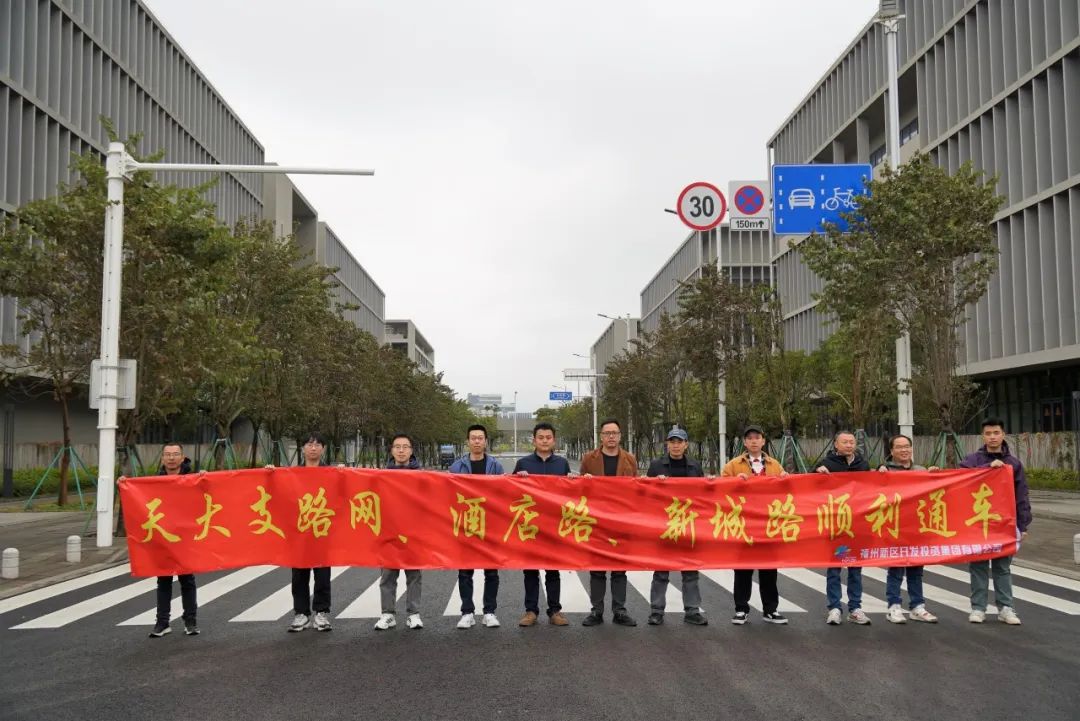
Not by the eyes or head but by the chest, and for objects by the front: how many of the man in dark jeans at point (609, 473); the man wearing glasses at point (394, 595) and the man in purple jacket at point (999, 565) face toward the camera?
3

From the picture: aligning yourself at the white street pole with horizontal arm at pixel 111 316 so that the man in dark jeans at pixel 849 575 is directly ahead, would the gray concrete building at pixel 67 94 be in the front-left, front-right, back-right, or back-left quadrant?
back-left

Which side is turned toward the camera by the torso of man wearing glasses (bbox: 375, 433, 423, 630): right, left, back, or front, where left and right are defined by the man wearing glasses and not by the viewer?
front

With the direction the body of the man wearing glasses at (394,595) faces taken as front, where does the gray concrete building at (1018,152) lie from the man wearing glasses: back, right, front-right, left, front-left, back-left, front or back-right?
back-left

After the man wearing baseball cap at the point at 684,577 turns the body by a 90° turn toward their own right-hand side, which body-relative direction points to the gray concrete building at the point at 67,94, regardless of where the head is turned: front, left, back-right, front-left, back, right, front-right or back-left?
front-right

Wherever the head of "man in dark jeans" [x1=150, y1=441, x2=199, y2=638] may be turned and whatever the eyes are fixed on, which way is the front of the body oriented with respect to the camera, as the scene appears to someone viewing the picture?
toward the camera

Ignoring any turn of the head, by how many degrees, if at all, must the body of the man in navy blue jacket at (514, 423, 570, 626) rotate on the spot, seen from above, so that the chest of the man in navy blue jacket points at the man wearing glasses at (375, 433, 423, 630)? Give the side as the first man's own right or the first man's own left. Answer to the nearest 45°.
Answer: approximately 90° to the first man's own right

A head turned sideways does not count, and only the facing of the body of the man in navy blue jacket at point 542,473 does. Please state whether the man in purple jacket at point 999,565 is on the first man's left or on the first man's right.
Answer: on the first man's left

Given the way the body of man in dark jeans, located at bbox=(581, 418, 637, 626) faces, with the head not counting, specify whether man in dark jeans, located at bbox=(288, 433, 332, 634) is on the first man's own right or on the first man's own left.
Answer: on the first man's own right

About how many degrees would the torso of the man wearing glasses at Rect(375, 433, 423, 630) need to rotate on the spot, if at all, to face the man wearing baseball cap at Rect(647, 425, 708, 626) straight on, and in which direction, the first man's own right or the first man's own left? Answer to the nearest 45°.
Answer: approximately 90° to the first man's own left

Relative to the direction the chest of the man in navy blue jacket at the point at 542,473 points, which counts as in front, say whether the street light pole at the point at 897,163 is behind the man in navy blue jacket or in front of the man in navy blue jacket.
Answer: behind

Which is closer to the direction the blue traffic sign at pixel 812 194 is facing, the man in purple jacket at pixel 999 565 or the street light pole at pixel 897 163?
the man in purple jacket

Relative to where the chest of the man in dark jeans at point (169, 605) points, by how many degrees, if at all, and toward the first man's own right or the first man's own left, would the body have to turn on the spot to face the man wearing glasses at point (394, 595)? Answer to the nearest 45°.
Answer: approximately 90° to the first man's own left

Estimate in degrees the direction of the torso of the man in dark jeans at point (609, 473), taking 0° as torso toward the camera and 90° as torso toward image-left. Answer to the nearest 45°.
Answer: approximately 0°

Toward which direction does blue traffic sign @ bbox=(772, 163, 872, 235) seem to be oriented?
toward the camera
